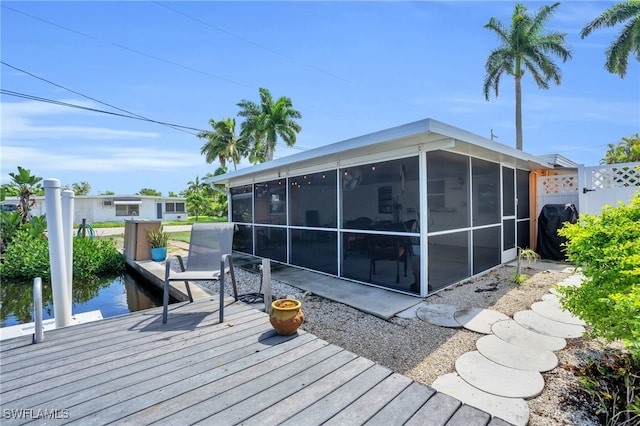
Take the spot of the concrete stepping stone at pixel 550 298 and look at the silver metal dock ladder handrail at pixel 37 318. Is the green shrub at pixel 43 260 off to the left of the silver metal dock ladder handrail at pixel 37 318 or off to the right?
right

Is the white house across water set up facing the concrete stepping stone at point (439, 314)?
yes

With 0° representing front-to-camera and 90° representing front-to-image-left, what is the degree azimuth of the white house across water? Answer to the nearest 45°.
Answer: approximately 0°

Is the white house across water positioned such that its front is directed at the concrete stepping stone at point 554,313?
yes
